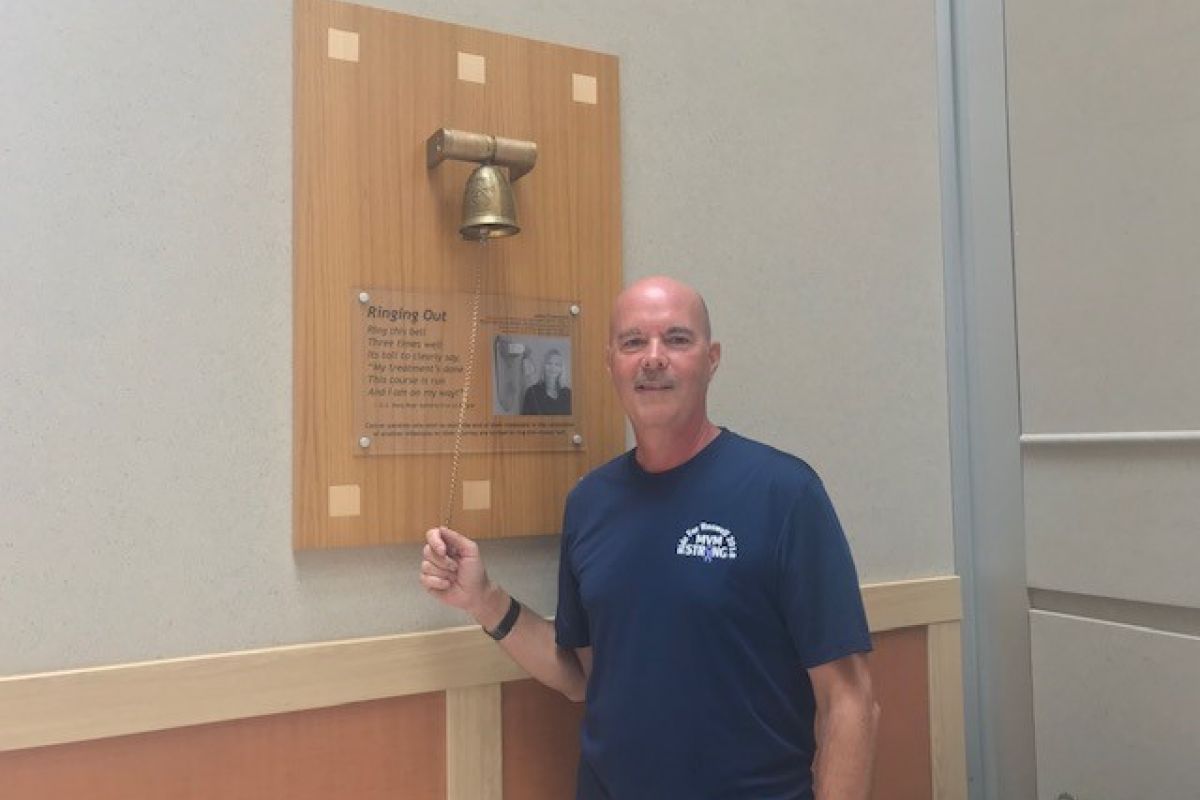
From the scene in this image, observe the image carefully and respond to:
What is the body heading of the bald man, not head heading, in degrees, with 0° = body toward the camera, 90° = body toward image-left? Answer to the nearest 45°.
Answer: approximately 45°
